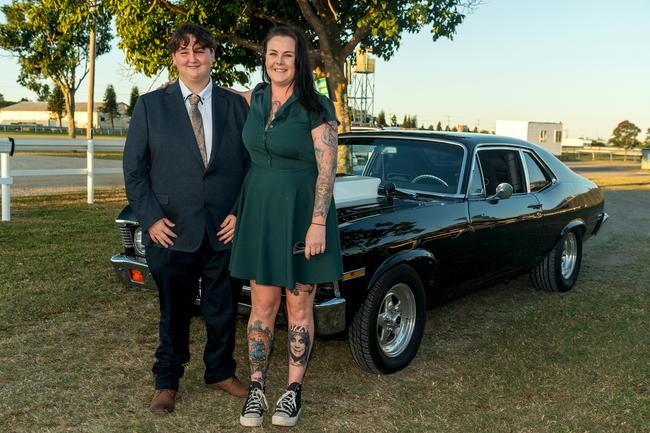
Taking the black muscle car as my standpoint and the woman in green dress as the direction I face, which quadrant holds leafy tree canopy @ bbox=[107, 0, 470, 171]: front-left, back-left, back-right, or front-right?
back-right

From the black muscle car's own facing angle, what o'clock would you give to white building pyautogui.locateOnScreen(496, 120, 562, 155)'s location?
The white building is roughly at 5 o'clock from the black muscle car.

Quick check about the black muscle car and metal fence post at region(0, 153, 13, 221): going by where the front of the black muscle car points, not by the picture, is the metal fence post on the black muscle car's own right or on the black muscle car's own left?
on the black muscle car's own right

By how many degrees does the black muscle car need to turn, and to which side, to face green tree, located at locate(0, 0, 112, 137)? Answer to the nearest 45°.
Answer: approximately 90° to its right

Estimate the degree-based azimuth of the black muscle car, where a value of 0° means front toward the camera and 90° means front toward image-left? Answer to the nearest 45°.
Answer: approximately 45°
